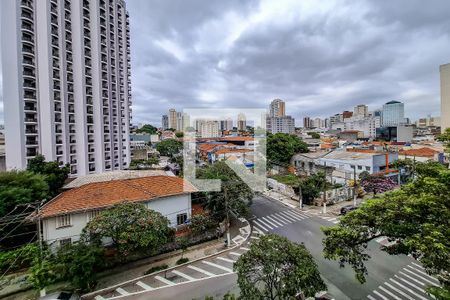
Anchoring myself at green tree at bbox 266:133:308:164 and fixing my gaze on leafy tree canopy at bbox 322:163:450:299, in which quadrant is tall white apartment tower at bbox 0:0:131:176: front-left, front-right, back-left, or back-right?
front-right

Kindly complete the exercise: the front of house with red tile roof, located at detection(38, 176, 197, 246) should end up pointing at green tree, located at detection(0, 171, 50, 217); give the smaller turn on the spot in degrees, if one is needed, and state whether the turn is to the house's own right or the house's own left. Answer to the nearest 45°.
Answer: approximately 135° to the house's own right

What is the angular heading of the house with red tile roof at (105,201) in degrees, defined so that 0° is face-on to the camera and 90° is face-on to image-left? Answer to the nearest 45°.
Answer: approximately 315°

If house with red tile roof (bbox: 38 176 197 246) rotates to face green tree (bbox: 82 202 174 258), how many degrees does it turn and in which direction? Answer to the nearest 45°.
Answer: approximately 45° to its right

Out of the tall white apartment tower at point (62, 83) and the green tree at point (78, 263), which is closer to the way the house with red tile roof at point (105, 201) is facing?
the green tree

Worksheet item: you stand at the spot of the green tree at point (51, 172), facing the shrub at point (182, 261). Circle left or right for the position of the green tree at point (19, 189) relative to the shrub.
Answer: right

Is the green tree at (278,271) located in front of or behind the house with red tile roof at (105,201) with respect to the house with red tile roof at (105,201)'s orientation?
in front

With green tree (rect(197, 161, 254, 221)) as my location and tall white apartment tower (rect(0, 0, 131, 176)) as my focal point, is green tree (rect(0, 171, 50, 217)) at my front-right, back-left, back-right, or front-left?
front-left

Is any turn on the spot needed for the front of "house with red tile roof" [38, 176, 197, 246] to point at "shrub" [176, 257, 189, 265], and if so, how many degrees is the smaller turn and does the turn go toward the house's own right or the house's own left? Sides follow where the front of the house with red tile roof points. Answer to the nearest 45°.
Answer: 0° — it already faces it
